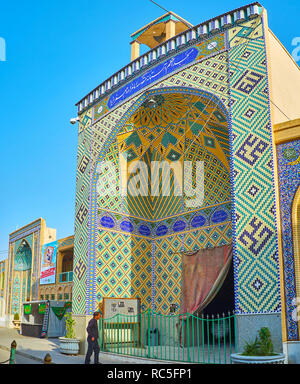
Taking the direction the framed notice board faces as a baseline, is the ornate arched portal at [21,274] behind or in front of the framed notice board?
behind

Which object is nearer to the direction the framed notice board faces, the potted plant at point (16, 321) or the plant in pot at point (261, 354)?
the plant in pot

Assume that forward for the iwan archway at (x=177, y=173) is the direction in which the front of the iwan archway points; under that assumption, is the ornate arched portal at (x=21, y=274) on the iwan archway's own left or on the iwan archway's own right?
on the iwan archway's own right

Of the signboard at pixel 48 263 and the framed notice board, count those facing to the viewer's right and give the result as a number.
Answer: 0

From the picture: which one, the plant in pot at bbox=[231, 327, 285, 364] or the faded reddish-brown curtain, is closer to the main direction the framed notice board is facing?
the plant in pot

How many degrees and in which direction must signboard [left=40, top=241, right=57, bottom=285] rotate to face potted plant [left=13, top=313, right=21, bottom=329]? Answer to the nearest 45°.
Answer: approximately 90° to its right

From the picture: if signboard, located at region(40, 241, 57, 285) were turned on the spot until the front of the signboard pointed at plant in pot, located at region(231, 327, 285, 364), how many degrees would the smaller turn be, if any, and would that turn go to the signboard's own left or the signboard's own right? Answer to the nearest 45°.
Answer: approximately 45° to the signboard's own left

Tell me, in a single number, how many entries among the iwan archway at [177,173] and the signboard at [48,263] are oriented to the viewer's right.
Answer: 0

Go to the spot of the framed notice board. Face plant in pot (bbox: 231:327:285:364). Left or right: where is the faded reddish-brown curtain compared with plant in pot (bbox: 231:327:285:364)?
left

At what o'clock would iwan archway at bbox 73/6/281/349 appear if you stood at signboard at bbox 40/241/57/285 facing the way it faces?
The iwan archway is roughly at 10 o'clock from the signboard.

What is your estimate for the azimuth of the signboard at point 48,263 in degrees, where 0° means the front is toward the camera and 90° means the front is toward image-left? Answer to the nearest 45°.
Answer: approximately 45°
